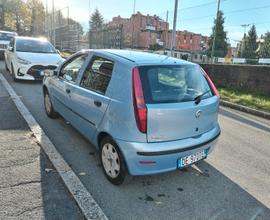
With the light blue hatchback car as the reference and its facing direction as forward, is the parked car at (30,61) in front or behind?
in front

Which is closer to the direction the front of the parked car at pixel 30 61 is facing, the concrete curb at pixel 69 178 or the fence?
the concrete curb

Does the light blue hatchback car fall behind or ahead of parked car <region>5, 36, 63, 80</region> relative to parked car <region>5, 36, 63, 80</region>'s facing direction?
ahead

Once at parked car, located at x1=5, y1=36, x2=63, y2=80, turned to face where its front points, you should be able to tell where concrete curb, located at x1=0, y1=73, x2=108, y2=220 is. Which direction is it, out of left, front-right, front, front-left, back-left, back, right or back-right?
front-right

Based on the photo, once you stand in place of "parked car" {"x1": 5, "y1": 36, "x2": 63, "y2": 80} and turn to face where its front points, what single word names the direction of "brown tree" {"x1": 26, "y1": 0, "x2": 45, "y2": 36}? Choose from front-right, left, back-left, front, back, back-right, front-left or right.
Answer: back-left

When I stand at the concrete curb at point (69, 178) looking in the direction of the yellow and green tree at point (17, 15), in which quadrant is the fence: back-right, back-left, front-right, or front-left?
front-right

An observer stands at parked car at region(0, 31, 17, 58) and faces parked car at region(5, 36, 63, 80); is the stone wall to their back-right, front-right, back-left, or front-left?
front-left

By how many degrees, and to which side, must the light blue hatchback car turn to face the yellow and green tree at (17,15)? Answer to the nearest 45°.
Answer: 0° — it already faces it

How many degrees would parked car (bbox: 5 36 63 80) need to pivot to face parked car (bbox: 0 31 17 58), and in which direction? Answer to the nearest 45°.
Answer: approximately 135° to its left

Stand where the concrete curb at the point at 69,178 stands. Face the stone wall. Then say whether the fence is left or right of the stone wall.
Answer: left

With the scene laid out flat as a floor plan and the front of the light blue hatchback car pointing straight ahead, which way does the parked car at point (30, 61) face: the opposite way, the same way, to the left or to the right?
the opposite way

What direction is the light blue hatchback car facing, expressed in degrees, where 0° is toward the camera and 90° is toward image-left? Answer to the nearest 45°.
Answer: approximately 135°

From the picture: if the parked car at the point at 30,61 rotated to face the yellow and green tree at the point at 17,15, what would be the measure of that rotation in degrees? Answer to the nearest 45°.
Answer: approximately 135° to its left
